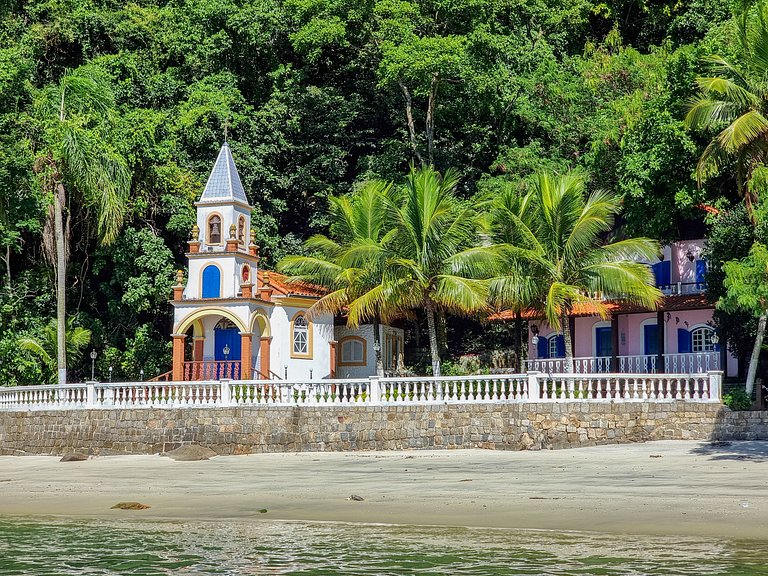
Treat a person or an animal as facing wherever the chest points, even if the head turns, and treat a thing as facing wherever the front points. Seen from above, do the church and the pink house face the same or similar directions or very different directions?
same or similar directions

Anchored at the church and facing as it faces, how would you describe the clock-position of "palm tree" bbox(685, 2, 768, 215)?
The palm tree is roughly at 9 o'clock from the church.

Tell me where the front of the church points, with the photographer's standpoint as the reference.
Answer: facing the viewer and to the left of the viewer

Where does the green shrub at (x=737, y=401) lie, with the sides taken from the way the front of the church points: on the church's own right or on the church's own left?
on the church's own left

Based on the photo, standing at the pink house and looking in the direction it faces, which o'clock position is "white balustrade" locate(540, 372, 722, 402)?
The white balustrade is roughly at 12 o'clock from the pink house.

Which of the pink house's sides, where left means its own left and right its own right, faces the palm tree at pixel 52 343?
right

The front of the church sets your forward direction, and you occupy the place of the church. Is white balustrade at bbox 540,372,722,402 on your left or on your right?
on your left

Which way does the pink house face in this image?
toward the camera

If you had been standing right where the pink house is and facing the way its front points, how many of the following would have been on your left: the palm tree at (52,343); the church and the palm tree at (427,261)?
0

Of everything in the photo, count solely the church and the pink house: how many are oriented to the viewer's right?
0

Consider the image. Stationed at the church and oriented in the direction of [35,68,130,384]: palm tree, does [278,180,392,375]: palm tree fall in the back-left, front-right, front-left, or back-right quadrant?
back-left

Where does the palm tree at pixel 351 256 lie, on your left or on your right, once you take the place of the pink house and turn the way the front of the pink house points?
on your right

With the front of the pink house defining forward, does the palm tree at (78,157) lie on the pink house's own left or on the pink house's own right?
on the pink house's own right
